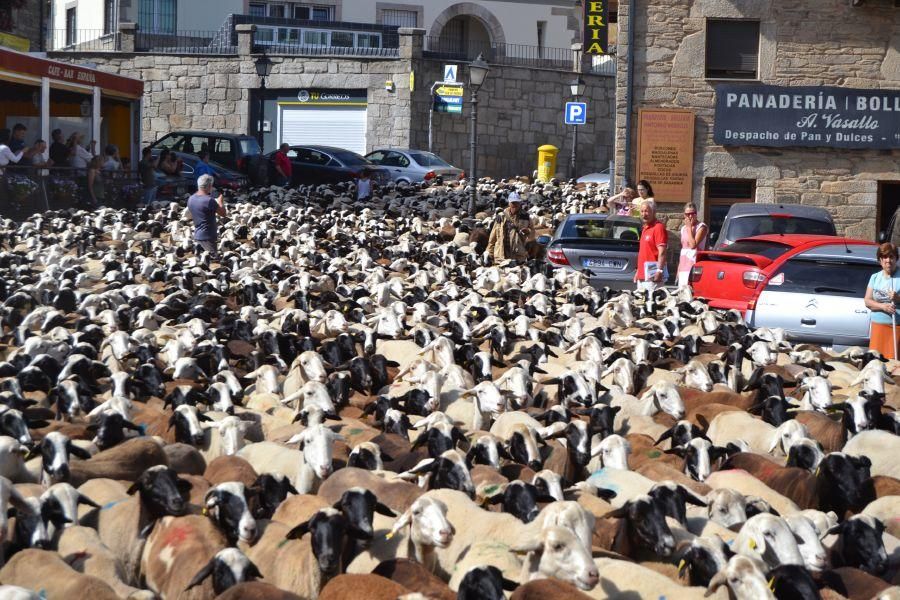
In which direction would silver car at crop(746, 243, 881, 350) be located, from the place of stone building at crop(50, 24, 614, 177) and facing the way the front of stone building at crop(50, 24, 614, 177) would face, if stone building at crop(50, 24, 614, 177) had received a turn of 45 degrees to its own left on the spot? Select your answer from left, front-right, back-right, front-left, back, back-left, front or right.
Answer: front-right

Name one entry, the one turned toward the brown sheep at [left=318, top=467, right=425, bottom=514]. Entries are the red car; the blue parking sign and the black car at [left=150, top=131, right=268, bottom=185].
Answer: the blue parking sign

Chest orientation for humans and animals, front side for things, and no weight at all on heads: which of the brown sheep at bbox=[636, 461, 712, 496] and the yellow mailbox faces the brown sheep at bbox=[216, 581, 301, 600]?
the yellow mailbox

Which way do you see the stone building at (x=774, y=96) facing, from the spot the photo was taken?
facing the viewer

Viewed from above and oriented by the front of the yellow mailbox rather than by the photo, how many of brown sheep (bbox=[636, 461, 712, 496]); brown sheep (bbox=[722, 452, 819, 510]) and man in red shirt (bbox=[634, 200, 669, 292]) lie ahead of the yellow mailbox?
3

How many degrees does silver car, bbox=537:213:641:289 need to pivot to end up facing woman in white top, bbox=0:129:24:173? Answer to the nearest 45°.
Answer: approximately 90° to its left

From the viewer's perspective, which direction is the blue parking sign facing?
toward the camera

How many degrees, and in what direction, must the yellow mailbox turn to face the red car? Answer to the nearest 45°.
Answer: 0° — it already faces it

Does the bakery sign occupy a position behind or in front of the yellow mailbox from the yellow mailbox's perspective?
in front

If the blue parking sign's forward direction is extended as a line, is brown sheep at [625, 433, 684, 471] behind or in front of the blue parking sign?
in front

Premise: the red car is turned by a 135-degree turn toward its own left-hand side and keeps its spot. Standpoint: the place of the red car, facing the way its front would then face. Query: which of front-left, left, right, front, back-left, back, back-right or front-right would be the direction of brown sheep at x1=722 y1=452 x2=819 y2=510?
left

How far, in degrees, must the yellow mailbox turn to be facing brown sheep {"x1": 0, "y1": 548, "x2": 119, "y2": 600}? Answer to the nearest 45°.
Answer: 0° — it already faces it
